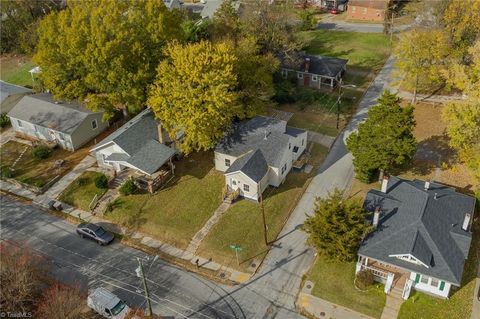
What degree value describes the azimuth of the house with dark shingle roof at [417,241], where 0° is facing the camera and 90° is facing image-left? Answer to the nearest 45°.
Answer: approximately 0°

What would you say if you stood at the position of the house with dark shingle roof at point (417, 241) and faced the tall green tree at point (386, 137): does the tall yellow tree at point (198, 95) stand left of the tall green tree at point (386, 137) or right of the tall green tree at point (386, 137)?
left

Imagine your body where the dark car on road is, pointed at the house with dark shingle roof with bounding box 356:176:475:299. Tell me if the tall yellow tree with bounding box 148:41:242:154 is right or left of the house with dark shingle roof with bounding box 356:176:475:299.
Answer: left

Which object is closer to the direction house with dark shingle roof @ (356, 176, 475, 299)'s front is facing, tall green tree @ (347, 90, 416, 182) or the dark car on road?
the dark car on road

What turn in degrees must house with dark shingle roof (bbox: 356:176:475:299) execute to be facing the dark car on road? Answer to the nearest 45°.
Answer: approximately 90° to its right

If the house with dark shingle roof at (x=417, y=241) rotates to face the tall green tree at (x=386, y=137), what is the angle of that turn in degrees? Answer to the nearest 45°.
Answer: approximately 180°

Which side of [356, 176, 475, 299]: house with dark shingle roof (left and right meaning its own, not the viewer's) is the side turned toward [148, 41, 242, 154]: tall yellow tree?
right
